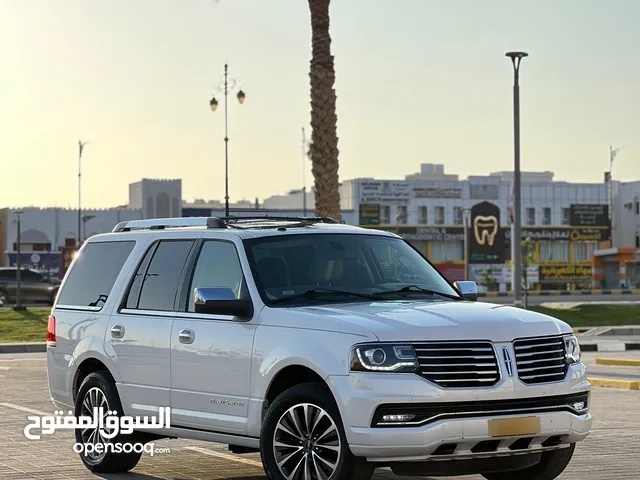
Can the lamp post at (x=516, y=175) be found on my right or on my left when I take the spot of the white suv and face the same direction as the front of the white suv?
on my left

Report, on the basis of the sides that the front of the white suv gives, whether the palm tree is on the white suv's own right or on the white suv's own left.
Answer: on the white suv's own left

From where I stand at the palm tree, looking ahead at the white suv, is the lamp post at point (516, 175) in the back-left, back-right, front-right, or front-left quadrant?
back-left

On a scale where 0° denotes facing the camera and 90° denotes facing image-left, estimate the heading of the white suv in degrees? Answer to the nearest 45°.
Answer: approximately 315°
